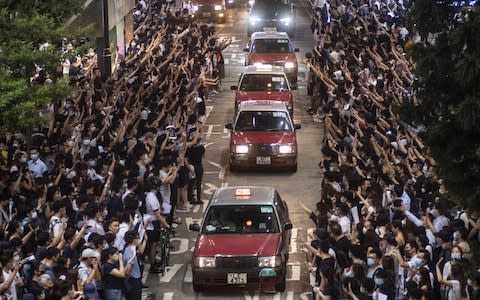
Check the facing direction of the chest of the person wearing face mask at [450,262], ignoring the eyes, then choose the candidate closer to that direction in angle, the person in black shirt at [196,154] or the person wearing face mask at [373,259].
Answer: the person wearing face mask

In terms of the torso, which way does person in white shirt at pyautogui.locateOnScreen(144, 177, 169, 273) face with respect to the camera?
to the viewer's right

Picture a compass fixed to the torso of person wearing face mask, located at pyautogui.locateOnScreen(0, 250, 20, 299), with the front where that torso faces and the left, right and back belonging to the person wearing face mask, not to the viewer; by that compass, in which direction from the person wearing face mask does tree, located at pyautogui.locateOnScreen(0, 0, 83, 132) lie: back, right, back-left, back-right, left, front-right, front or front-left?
back-left

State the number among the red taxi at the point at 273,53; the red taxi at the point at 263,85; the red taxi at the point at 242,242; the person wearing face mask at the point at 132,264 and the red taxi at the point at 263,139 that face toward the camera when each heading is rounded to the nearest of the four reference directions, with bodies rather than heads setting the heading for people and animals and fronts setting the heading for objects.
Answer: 4

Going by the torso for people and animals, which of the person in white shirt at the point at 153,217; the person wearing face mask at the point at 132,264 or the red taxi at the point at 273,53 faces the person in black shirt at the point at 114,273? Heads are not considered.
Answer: the red taxi

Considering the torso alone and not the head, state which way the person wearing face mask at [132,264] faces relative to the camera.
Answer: to the viewer's right

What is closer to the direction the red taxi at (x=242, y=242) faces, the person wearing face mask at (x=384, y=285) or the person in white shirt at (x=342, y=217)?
the person wearing face mask

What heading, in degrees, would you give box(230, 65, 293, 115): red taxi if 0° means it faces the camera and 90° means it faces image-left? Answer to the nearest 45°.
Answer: approximately 0°

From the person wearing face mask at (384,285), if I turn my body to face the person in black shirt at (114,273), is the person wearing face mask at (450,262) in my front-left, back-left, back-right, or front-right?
back-right

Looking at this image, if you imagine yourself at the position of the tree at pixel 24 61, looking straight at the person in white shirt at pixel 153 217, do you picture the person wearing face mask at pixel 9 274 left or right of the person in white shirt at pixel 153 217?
right
